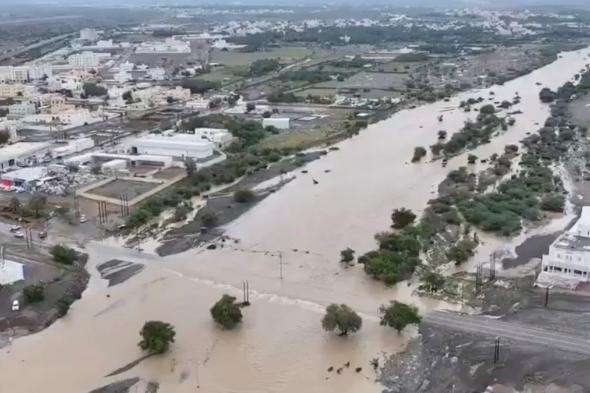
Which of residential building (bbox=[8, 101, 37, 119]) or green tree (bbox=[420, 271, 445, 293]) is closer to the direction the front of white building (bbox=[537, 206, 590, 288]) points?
the green tree

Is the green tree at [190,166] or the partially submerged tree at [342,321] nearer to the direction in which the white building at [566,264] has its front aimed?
the partially submerged tree

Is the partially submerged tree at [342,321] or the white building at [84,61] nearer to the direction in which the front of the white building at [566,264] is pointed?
the partially submerged tree

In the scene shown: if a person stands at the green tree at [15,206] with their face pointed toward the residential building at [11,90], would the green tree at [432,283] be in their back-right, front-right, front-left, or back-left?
back-right

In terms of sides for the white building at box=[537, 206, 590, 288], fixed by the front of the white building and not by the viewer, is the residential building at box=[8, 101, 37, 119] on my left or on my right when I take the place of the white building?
on my right

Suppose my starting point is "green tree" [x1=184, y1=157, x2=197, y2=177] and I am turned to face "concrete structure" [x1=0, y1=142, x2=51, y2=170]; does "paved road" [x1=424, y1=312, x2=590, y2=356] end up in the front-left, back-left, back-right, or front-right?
back-left

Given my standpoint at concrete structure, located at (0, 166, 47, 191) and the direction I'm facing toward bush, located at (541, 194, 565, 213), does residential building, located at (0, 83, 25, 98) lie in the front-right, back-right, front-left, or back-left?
back-left

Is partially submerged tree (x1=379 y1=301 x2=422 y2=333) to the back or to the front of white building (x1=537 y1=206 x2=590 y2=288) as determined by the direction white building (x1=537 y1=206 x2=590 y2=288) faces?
to the front

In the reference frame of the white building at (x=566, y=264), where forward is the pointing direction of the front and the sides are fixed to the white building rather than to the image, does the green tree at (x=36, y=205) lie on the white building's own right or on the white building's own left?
on the white building's own right
